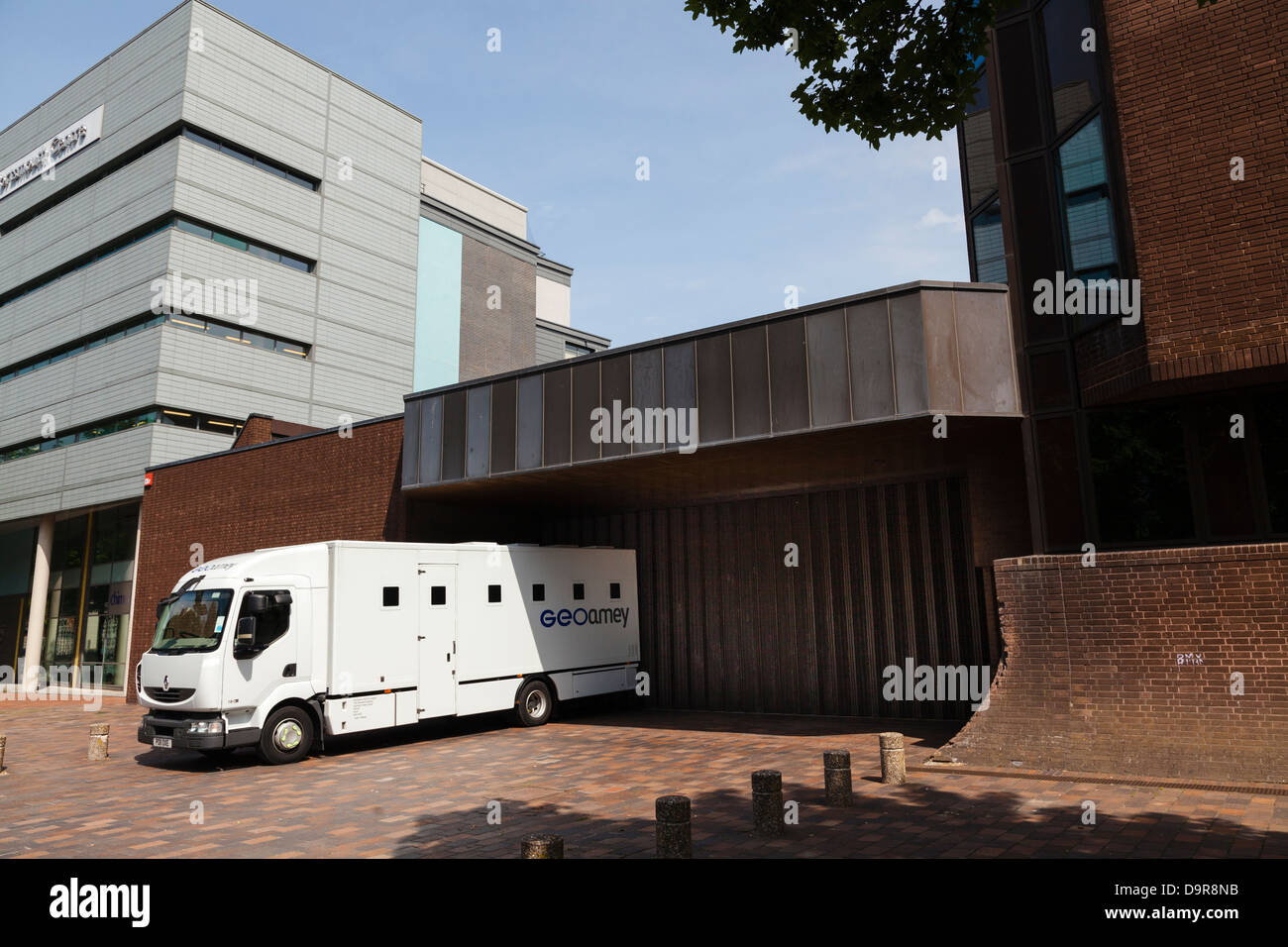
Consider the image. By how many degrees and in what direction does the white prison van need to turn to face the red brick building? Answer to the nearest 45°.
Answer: approximately 180°

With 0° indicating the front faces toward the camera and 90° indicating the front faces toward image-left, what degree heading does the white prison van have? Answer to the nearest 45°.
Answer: approximately 45°
